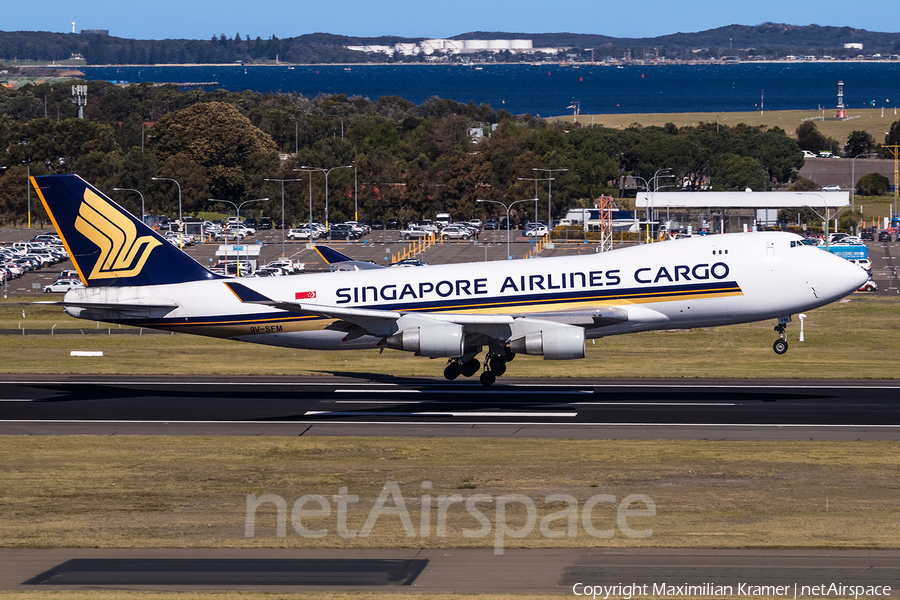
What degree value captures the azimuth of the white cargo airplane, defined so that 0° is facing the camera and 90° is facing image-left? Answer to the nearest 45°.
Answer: approximately 270°
